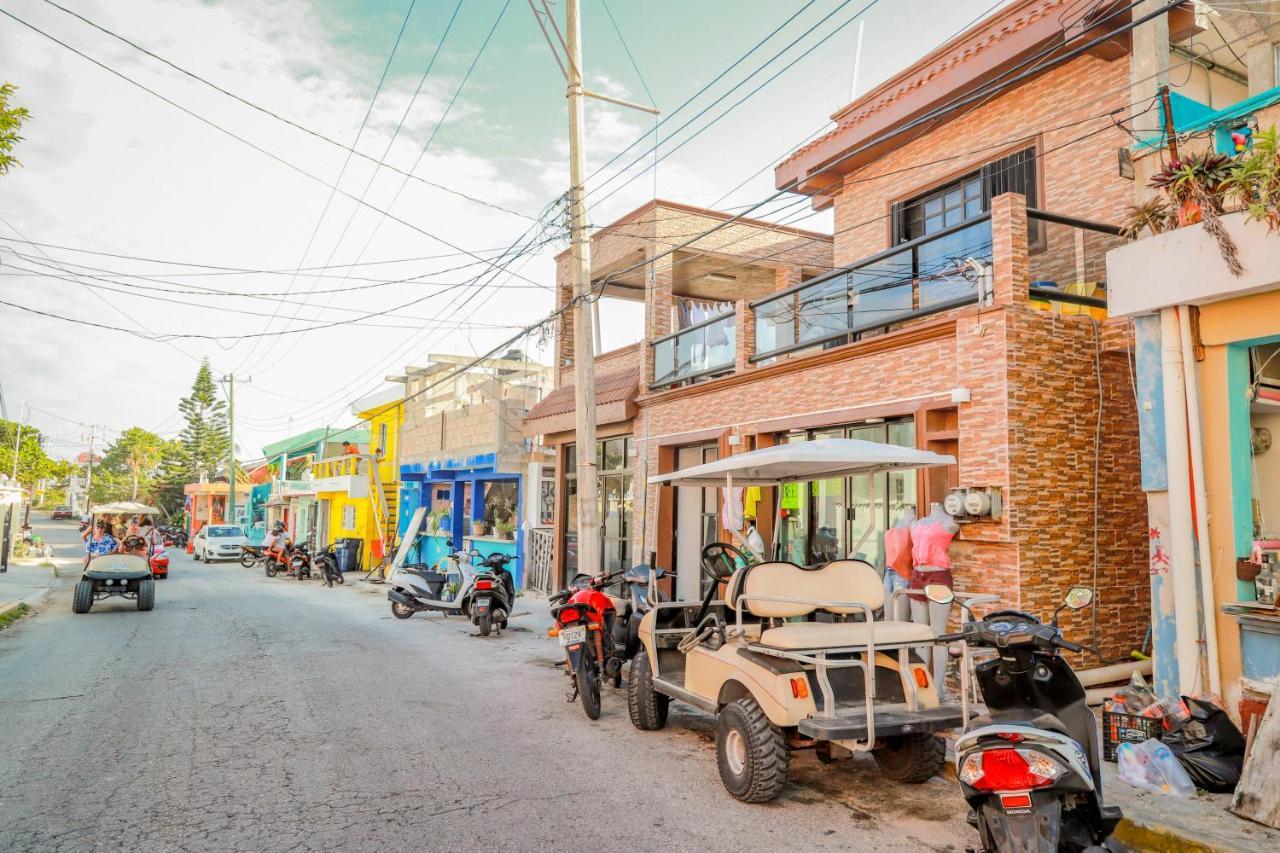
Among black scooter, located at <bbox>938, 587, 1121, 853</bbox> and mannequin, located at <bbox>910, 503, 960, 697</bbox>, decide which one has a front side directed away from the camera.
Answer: the black scooter

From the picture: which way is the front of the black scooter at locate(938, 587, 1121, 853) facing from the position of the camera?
facing away from the viewer

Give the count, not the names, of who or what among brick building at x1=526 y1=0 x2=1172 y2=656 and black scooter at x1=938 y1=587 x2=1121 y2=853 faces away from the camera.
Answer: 1

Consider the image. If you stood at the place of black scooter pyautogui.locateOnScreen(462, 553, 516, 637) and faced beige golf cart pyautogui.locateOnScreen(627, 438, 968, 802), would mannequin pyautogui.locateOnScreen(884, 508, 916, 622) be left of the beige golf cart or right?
left

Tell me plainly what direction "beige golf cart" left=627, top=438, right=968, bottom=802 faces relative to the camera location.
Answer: facing away from the viewer and to the left of the viewer

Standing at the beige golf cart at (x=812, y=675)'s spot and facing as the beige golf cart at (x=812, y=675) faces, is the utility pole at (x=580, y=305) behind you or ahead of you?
ahead

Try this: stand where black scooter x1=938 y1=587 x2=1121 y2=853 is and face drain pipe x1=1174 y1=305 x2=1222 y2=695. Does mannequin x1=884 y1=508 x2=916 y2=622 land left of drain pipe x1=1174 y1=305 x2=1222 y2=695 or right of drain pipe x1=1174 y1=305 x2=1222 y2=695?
left

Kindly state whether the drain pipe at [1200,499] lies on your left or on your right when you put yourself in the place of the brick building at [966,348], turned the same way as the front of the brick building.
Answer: on your left

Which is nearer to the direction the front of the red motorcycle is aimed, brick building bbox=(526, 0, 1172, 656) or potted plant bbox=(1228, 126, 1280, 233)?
the brick building

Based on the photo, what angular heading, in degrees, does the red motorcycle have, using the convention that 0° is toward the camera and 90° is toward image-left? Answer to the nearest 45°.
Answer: approximately 225°

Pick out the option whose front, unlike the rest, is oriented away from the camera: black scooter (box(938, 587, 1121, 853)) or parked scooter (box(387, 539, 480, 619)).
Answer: the black scooter

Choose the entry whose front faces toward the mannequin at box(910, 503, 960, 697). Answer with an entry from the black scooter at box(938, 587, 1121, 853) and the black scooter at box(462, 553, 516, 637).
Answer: the black scooter at box(938, 587, 1121, 853)

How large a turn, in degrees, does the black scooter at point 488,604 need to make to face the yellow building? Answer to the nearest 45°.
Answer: approximately 45° to its left

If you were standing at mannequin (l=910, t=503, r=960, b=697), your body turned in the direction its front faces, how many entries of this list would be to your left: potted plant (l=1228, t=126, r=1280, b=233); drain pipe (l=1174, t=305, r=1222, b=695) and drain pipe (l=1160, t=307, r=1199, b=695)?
3

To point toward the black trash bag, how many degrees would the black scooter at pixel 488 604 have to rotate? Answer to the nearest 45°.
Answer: approximately 90° to its right
